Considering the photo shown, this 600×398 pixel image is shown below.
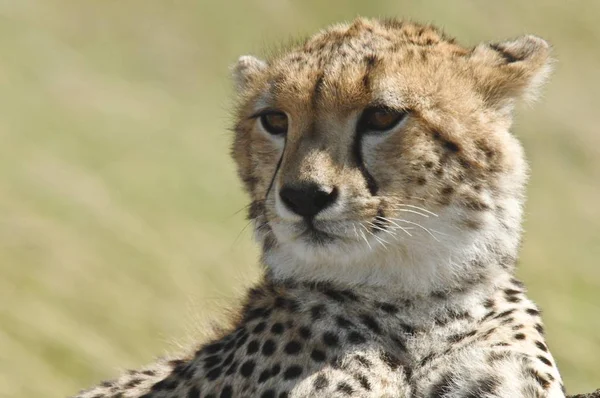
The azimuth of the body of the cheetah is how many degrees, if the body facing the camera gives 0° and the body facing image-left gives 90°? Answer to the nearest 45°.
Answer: approximately 315°
